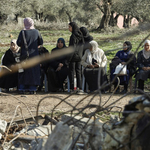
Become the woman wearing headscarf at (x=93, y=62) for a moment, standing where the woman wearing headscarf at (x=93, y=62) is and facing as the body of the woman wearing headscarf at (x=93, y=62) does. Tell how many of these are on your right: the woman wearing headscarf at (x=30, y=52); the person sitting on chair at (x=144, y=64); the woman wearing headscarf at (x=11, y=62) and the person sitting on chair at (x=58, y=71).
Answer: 3

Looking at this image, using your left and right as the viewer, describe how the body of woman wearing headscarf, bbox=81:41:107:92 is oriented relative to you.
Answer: facing the viewer

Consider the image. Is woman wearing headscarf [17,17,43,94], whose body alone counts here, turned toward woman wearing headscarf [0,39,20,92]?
no

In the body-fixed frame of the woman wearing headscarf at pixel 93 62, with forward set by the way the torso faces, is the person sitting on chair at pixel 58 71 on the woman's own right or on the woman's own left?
on the woman's own right

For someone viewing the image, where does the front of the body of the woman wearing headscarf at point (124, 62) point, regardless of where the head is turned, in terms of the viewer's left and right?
facing the viewer and to the left of the viewer
